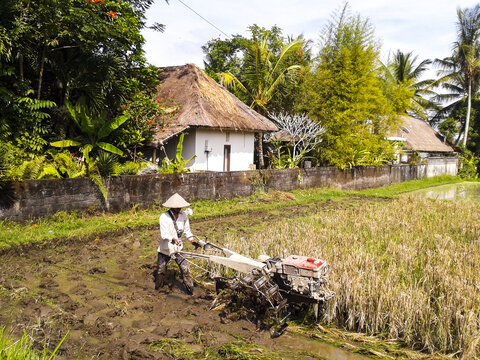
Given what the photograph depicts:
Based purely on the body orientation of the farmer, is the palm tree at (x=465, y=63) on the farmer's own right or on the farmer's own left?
on the farmer's own left

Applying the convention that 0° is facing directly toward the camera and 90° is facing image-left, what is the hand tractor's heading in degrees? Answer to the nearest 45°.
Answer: approximately 315°

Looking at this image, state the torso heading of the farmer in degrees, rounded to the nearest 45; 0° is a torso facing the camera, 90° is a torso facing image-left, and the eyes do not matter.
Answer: approximately 315°

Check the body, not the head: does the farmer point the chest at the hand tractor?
yes

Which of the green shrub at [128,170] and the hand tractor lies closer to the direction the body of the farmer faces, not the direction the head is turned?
the hand tractor

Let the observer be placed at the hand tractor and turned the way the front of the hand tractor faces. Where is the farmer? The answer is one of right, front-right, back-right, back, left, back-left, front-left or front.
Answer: back

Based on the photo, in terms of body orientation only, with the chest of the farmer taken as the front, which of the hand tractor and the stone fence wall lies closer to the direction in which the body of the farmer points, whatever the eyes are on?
the hand tractor

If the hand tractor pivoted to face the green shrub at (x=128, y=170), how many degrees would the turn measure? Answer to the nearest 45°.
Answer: approximately 180°

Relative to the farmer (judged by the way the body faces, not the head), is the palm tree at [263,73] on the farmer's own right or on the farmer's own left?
on the farmer's own left
